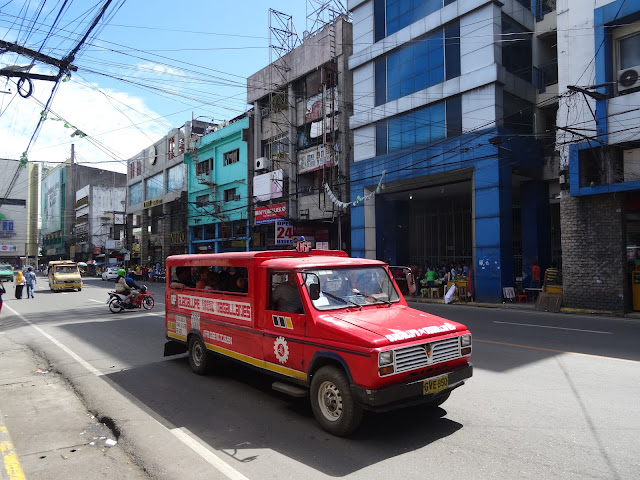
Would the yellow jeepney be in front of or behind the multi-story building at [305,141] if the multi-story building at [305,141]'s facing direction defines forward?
in front

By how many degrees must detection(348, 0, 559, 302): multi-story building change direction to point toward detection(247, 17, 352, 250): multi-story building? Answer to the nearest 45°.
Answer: approximately 90° to its right

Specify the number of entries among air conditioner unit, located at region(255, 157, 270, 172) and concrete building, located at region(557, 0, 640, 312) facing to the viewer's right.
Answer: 0

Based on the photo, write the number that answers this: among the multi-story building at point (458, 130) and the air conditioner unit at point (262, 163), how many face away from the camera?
0

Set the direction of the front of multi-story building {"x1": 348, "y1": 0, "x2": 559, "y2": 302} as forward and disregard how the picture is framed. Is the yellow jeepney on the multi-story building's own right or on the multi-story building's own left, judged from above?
on the multi-story building's own right

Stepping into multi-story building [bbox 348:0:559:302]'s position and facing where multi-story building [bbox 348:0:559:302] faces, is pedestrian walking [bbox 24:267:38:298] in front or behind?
in front

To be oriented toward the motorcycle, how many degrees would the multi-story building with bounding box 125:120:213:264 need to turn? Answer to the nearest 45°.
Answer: approximately 45° to its left

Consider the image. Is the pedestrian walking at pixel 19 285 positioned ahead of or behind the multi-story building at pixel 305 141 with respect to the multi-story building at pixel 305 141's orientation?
ahead

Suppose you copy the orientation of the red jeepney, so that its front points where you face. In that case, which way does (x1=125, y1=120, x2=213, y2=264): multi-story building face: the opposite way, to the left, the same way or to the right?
to the right

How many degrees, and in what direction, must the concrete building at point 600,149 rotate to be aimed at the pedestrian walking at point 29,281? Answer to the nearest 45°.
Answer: approximately 45° to its right

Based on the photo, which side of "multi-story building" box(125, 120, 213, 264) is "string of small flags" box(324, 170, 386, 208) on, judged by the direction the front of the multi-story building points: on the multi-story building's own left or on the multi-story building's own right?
on the multi-story building's own left
